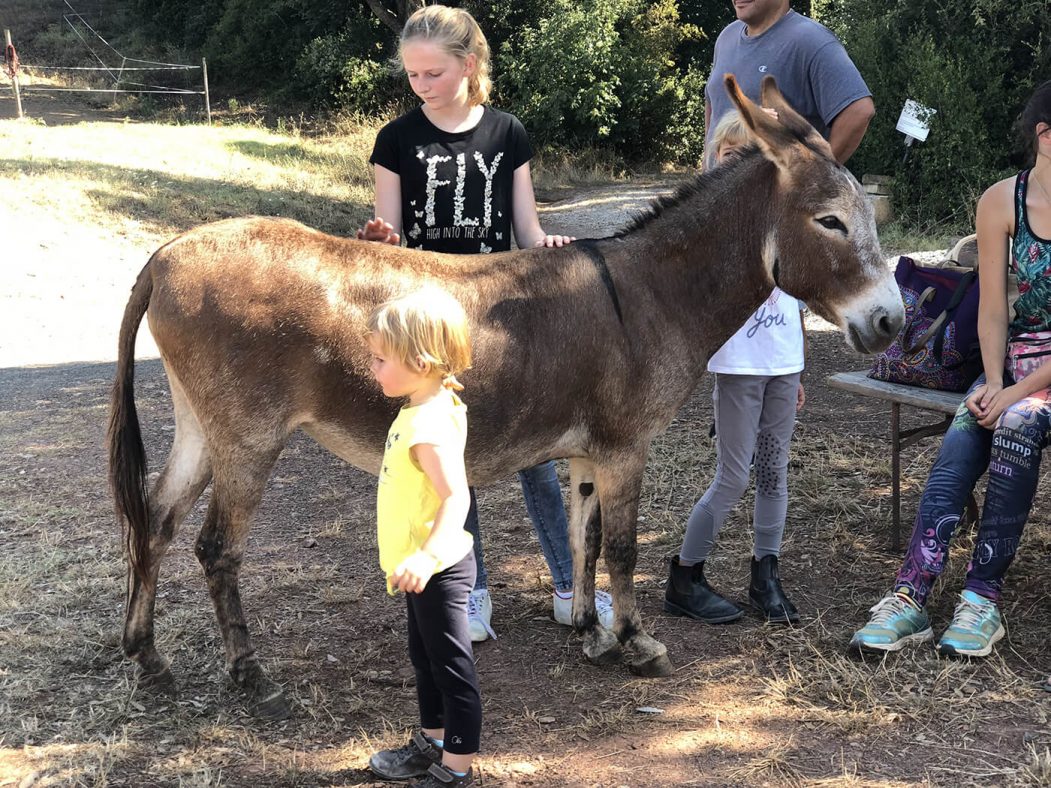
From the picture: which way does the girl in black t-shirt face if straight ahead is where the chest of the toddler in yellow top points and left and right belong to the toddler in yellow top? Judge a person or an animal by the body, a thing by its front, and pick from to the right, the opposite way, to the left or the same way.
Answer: to the left

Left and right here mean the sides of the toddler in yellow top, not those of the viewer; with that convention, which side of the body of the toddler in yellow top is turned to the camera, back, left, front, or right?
left

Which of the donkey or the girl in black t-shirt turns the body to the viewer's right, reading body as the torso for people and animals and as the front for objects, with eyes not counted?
the donkey

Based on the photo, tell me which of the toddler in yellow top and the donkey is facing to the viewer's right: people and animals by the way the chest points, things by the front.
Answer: the donkey

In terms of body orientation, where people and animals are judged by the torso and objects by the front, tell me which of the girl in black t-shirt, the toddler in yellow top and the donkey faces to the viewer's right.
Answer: the donkey

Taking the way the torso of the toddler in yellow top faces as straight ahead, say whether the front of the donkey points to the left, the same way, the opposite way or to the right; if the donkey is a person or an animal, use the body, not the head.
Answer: the opposite way

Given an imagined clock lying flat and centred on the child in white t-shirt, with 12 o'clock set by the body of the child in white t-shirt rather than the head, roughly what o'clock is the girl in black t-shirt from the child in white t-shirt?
The girl in black t-shirt is roughly at 4 o'clock from the child in white t-shirt.

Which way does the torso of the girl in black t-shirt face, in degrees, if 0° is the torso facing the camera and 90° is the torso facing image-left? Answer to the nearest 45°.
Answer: approximately 0°

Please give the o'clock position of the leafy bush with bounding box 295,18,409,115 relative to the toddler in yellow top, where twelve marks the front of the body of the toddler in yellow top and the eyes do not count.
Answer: The leafy bush is roughly at 3 o'clock from the toddler in yellow top.

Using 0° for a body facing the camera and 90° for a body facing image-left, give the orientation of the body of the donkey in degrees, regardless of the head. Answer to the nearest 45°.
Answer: approximately 270°

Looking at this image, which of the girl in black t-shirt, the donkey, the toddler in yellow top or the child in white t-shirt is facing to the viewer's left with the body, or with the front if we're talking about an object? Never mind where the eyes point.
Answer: the toddler in yellow top

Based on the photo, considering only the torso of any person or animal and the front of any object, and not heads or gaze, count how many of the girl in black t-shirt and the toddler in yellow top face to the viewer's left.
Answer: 1

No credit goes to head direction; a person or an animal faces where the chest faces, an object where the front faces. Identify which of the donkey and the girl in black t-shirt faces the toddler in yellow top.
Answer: the girl in black t-shirt

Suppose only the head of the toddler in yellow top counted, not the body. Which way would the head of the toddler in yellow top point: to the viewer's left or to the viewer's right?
to the viewer's left

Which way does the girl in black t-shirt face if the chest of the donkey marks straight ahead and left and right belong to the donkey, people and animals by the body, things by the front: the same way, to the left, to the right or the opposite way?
to the right

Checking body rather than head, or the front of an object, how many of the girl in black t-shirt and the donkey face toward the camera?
1
